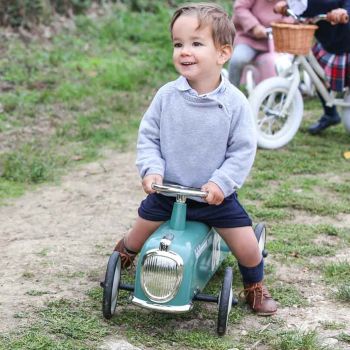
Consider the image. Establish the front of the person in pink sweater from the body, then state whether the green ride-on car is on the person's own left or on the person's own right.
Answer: on the person's own right

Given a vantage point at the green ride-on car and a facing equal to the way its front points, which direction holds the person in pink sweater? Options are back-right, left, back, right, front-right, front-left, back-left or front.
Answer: back-right

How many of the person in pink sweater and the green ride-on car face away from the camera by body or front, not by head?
0
